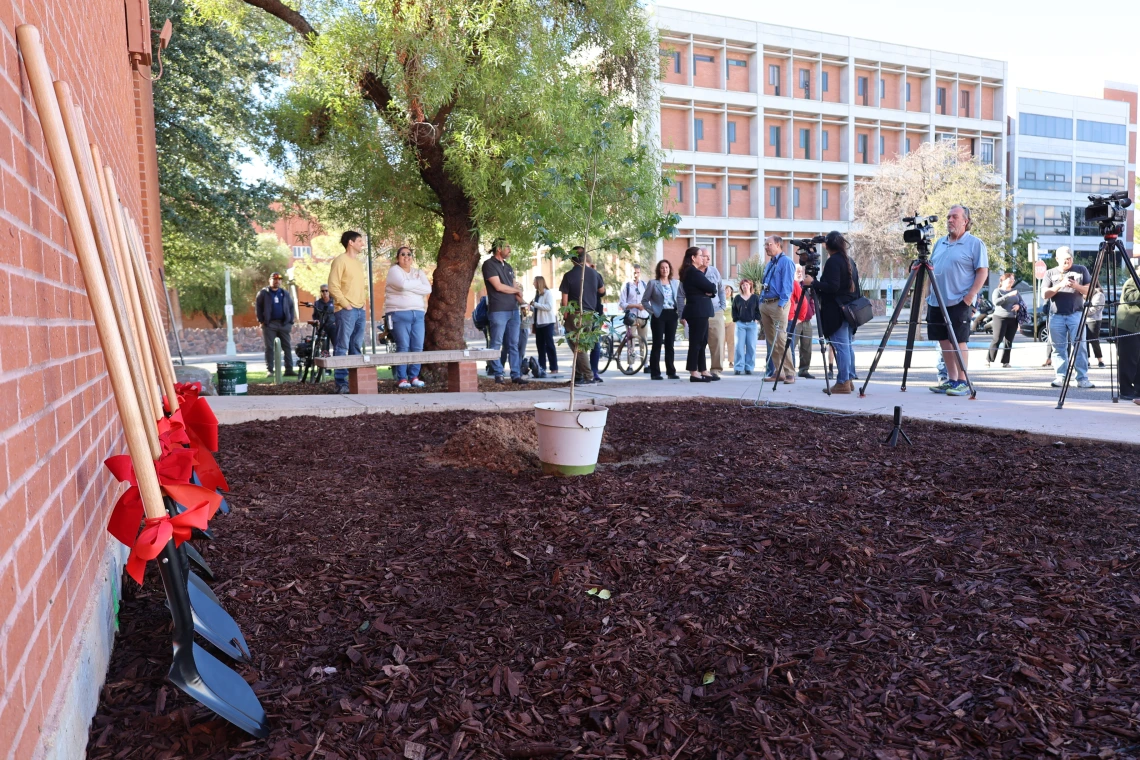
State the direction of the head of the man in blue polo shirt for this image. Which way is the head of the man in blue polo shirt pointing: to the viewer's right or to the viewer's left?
to the viewer's left

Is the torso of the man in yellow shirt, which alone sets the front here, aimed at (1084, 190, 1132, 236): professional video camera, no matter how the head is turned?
yes

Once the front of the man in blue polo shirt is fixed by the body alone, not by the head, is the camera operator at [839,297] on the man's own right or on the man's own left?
on the man's own right

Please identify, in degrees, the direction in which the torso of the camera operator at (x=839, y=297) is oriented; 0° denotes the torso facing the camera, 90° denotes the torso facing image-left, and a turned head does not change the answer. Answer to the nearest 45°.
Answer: approximately 90°
